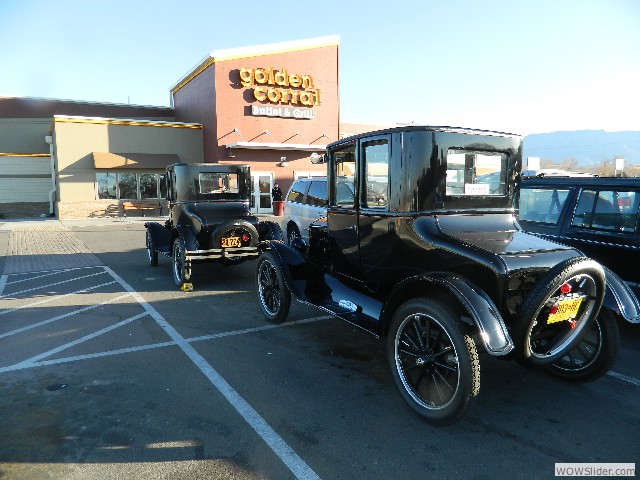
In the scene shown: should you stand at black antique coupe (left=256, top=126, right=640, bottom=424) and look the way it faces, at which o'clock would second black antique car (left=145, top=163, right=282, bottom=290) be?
The second black antique car is roughly at 12 o'clock from the black antique coupe.

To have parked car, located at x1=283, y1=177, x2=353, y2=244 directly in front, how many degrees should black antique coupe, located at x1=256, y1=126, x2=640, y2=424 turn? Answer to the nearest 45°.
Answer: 0° — it already faces it

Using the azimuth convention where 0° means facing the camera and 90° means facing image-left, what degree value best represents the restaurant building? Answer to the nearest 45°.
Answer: approximately 0°

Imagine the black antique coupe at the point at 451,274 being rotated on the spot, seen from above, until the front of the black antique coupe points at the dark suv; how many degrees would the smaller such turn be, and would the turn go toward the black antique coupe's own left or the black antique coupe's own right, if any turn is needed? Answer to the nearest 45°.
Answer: approximately 90° to the black antique coupe's own right

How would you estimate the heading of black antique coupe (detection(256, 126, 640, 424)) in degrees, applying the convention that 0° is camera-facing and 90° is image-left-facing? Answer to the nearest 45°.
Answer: approximately 135°

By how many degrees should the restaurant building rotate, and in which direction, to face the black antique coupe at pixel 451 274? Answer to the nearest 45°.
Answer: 0° — it already faces it

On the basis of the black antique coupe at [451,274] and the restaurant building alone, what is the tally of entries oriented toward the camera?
1
